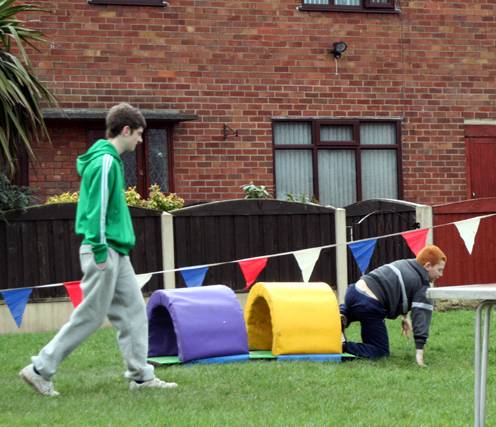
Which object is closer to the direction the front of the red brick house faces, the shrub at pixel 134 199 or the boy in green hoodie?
the boy in green hoodie

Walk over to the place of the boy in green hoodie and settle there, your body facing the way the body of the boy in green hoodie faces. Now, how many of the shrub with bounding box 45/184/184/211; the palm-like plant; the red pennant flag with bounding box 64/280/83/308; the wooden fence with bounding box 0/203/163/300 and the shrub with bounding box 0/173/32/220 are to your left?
5

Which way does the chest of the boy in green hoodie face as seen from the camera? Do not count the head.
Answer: to the viewer's right

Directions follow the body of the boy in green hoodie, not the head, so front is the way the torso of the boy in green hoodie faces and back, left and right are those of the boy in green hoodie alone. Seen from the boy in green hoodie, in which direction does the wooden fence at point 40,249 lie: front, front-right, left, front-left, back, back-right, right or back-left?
left

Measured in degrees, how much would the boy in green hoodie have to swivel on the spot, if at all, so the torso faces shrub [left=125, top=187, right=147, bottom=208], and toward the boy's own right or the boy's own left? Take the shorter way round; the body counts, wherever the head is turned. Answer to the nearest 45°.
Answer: approximately 90° to the boy's own left

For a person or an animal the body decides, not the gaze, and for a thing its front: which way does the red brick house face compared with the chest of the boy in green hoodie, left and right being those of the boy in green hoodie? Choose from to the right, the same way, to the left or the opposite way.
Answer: to the right

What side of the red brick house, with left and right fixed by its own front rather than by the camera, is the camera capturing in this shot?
front

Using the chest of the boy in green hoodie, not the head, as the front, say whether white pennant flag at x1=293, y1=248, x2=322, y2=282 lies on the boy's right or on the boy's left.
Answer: on the boy's left

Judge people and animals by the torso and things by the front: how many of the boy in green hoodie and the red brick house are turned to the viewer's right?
1

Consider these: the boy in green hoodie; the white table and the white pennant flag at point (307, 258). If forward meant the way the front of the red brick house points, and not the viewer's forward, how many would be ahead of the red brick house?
3

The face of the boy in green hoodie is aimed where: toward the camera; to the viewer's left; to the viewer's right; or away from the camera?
to the viewer's right

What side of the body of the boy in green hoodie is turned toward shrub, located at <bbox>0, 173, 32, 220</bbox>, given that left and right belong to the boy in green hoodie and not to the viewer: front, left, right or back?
left

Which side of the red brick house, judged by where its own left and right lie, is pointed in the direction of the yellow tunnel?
front

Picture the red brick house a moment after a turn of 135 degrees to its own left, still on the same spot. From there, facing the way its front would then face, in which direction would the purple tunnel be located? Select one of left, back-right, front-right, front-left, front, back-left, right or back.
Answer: back-right
